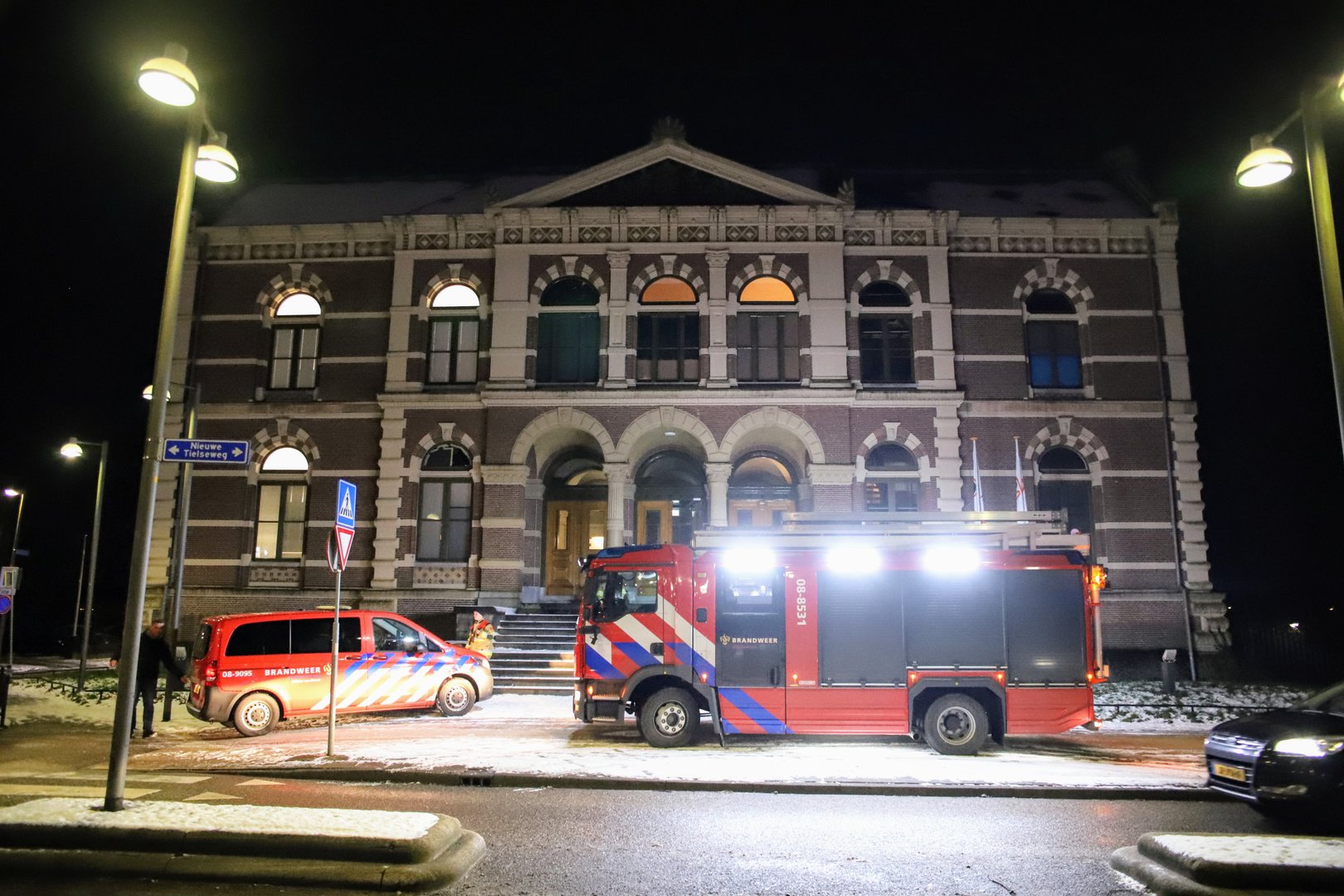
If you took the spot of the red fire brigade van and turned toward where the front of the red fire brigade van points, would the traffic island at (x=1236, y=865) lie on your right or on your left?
on your right

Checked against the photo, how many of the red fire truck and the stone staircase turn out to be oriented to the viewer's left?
1

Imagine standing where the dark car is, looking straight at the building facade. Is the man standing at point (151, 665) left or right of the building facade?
left

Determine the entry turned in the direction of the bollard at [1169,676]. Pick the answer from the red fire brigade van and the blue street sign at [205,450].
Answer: the red fire brigade van

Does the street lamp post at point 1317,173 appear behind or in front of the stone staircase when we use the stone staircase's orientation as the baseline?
in front

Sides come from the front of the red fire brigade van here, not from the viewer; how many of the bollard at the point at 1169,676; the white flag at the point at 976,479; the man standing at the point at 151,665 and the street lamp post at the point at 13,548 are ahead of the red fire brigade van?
2

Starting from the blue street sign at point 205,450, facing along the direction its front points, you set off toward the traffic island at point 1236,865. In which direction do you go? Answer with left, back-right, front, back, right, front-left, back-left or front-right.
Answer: front-left

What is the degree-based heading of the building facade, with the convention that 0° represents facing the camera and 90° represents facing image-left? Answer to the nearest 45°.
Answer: approximately 0°

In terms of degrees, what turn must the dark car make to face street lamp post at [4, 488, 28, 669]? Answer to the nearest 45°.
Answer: approximately 45° to its right

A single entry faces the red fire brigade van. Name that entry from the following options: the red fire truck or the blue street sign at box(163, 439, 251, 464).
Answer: the red fire truck

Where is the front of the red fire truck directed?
to the viewer's left

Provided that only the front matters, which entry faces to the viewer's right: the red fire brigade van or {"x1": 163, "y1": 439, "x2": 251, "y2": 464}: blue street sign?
the red fire brigade van

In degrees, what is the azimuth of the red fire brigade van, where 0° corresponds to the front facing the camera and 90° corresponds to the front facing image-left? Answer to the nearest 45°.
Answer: approximately 270°

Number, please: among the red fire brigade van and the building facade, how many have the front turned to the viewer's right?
1

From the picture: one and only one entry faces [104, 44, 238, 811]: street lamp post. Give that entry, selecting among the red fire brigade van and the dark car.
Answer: the dark car

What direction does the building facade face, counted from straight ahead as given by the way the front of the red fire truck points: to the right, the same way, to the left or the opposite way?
to the left
